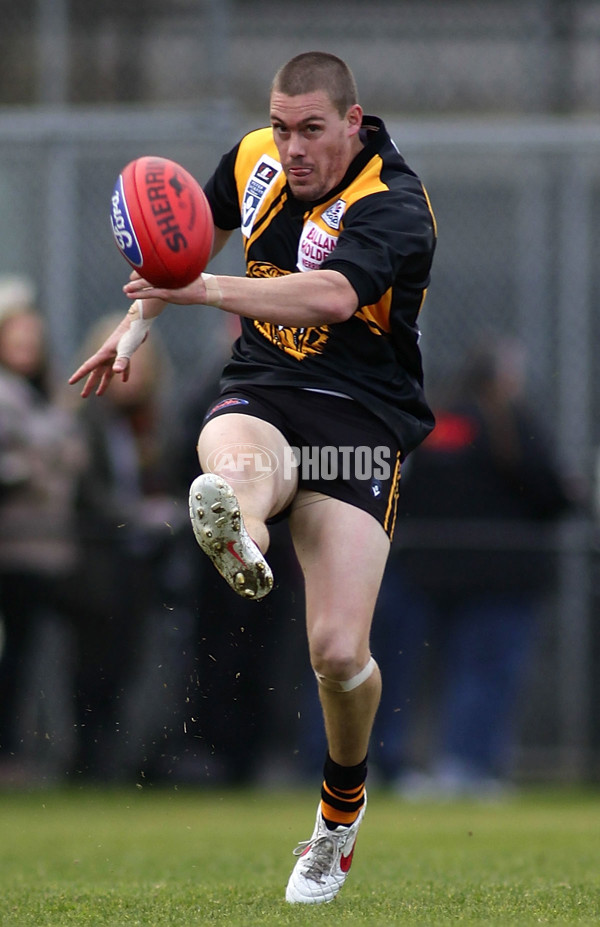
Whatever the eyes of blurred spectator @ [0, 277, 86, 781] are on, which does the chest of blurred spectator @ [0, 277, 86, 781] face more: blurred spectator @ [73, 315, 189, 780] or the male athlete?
the male athlete

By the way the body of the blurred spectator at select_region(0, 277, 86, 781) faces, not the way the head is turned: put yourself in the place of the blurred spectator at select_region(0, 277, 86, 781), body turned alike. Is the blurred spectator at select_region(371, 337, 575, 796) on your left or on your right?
on your left

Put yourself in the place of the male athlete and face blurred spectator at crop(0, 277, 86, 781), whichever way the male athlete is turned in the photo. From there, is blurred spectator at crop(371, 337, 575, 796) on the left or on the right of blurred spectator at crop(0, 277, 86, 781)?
right

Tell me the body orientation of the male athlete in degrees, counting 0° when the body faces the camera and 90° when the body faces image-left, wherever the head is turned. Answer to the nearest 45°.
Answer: approximately 45°

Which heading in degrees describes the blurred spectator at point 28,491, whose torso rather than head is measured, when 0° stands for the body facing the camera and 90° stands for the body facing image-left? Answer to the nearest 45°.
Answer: approximately 0°

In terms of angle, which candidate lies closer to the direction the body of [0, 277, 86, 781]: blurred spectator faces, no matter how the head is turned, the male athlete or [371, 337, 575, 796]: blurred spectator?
the male athlete

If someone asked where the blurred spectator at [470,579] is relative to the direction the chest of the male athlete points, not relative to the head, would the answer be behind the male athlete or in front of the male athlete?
behind

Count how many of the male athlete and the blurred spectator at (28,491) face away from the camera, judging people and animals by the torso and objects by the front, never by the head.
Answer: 0

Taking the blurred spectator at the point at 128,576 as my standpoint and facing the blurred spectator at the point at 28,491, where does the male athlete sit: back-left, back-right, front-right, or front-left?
back-left

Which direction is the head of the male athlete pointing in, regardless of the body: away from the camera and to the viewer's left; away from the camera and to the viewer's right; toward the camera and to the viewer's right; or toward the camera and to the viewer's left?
toward the camera and to the viewer's left

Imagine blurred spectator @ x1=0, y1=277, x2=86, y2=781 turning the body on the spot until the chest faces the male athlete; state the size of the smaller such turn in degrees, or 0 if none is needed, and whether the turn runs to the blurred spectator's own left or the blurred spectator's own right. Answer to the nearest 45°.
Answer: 0° — they already face them
